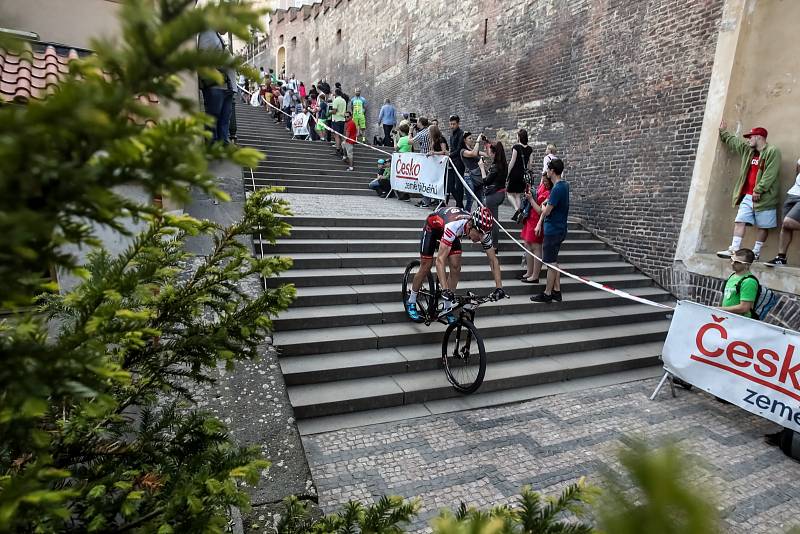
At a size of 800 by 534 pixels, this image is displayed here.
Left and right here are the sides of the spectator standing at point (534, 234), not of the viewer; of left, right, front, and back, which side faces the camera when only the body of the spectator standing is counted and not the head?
left

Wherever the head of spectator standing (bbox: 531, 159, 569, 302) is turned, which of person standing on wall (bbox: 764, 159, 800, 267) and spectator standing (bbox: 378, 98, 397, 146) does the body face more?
the spectator standing

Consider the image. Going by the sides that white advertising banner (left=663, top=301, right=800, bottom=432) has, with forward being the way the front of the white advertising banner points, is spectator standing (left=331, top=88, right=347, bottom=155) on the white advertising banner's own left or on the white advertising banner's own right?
on the white advertising banner's own right

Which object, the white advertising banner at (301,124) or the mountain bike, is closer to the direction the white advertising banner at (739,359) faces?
the mountain bike

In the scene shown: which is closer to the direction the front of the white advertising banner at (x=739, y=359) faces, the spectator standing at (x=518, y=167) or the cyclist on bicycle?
the cyclist on bicycle

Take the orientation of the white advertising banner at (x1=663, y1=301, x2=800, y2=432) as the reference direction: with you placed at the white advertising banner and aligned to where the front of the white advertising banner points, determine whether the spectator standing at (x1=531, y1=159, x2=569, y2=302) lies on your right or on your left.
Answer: on your right

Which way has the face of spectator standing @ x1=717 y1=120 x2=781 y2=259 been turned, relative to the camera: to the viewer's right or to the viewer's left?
to the viewer's left

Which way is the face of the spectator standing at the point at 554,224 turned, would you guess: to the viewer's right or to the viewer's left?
to the viewer's left
